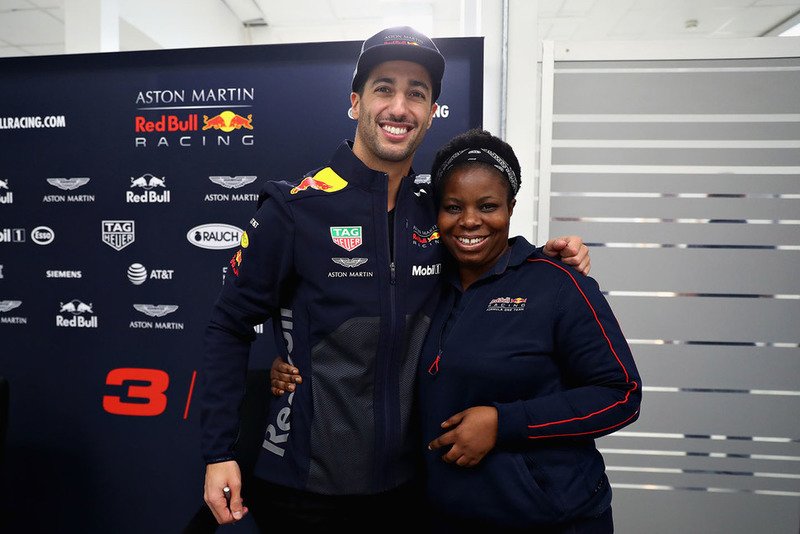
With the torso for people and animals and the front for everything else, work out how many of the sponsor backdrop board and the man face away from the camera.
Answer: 0

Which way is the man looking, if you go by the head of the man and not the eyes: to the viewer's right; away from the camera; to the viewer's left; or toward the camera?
toward the camera

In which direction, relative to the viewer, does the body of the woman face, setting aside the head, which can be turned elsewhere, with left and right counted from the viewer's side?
facing the viewer and to the left of the viewer

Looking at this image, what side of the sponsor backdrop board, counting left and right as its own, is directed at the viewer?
front

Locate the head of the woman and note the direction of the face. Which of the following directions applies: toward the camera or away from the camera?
toward the camera

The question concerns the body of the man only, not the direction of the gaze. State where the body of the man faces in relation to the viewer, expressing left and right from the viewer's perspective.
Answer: facing the viewer and to the right of the viewer

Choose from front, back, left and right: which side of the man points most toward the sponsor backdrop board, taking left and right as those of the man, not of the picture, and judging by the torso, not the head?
back
